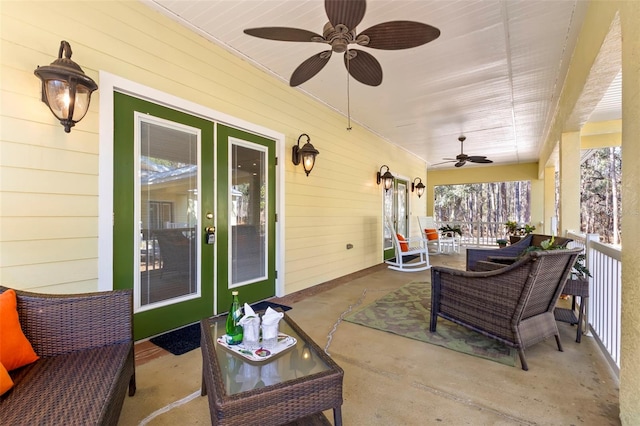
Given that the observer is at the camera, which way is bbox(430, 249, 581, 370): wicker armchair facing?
facing away from the viewer and to the left of the viewer

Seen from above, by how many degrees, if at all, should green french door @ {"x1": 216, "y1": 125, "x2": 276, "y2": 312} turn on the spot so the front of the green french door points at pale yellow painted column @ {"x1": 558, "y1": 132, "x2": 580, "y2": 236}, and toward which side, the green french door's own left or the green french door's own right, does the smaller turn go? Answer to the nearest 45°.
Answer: approximately 45° to the green french door's own left

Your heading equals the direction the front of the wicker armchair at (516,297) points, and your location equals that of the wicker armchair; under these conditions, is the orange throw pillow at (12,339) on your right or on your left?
on your left

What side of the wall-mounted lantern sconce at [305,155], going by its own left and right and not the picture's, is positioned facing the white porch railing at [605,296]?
front

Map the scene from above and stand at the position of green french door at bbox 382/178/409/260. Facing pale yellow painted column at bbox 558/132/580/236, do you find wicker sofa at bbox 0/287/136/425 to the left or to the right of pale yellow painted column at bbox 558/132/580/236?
right

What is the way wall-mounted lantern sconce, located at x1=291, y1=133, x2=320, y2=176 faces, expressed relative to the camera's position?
facing the viewer and to the right of the viewer

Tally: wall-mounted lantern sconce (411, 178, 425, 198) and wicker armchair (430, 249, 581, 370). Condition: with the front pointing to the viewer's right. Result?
1

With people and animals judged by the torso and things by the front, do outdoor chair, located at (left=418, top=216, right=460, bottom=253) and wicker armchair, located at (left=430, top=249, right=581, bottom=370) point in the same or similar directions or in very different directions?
very different directions

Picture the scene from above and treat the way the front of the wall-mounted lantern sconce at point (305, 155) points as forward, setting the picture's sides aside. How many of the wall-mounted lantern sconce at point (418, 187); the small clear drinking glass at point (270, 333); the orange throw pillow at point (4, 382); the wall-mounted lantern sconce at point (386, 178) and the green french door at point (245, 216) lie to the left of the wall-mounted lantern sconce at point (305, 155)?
2

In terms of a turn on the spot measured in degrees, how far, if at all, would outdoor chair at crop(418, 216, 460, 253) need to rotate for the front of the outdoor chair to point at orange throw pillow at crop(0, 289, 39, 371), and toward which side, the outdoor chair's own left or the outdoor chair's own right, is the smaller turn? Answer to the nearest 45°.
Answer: approximately 45° to the outdoor chair's own right

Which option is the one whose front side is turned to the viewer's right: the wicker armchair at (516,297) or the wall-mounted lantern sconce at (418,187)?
the wall-mounted lantern sconce

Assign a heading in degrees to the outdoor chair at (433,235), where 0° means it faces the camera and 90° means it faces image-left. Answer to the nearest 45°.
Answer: approximately 315°

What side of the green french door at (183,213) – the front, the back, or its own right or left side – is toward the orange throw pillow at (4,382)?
right

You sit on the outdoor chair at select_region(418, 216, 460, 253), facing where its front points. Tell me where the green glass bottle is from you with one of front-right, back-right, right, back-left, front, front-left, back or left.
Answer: front-right
